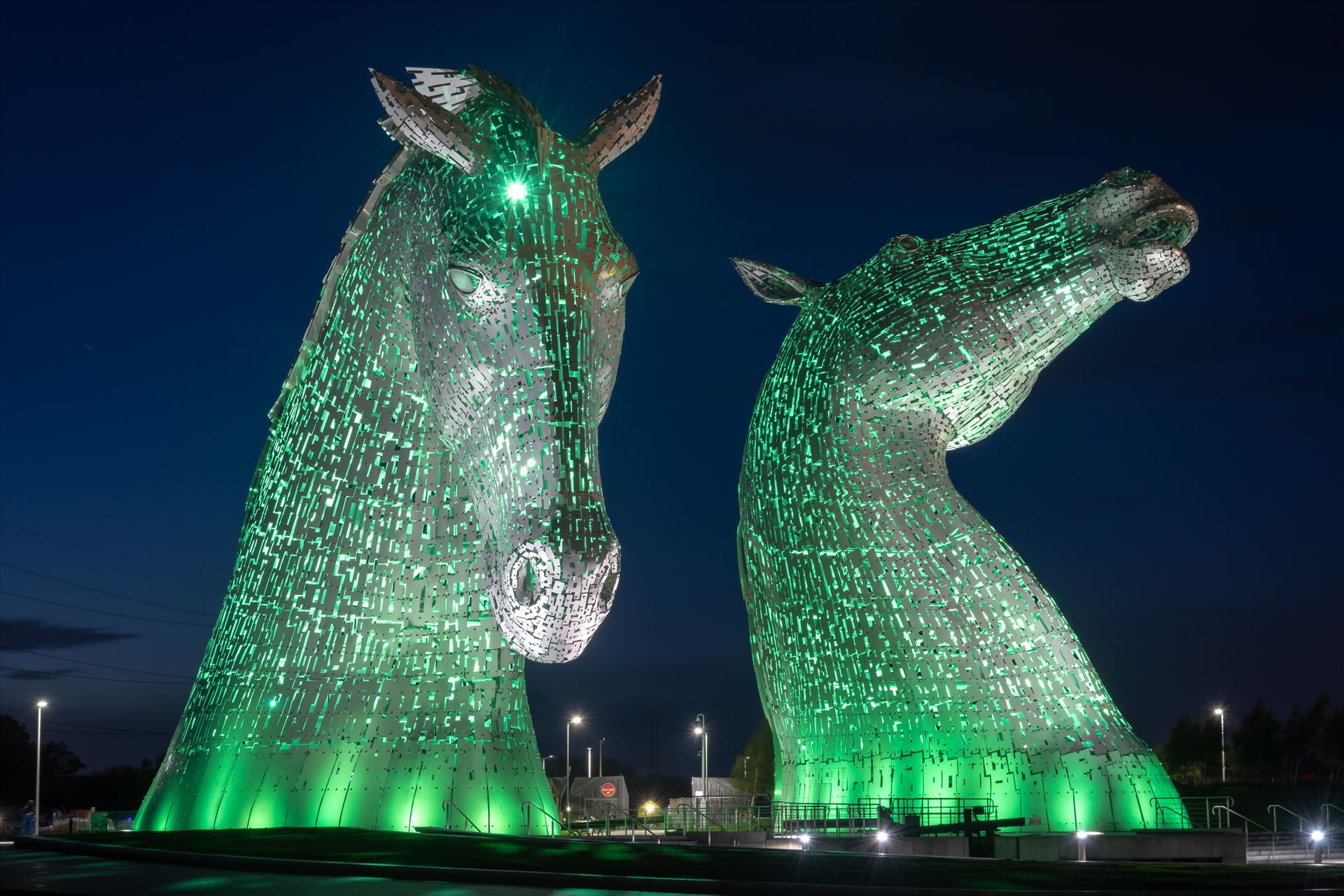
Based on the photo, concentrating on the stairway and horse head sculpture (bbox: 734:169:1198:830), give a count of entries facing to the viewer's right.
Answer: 1

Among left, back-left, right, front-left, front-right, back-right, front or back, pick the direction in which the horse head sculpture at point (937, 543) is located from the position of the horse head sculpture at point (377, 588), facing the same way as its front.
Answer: left

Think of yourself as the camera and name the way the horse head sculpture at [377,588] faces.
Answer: facing the viewer and to the right of the viewer

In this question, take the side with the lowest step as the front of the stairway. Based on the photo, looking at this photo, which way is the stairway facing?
toward the camera

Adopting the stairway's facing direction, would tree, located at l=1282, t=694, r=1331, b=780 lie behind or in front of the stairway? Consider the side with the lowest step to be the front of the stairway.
behind

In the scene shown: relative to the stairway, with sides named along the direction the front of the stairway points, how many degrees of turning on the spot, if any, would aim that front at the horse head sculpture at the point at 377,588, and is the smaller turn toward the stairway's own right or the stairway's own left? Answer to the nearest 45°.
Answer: approximately 45° to the stairway's own right

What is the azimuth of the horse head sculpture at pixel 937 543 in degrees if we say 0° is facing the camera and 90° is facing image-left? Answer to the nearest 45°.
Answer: approximately 270°

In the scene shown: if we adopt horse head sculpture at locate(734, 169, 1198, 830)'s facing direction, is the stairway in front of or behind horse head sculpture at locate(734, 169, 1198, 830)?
in front

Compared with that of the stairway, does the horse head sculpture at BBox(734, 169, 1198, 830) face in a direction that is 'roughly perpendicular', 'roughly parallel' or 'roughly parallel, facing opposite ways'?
roughly perpendicular

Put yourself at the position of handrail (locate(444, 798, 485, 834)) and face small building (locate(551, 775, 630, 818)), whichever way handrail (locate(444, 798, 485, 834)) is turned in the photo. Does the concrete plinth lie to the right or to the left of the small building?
right

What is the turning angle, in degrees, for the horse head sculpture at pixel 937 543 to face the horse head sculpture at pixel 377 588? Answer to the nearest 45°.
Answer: approximately 135° to its right
